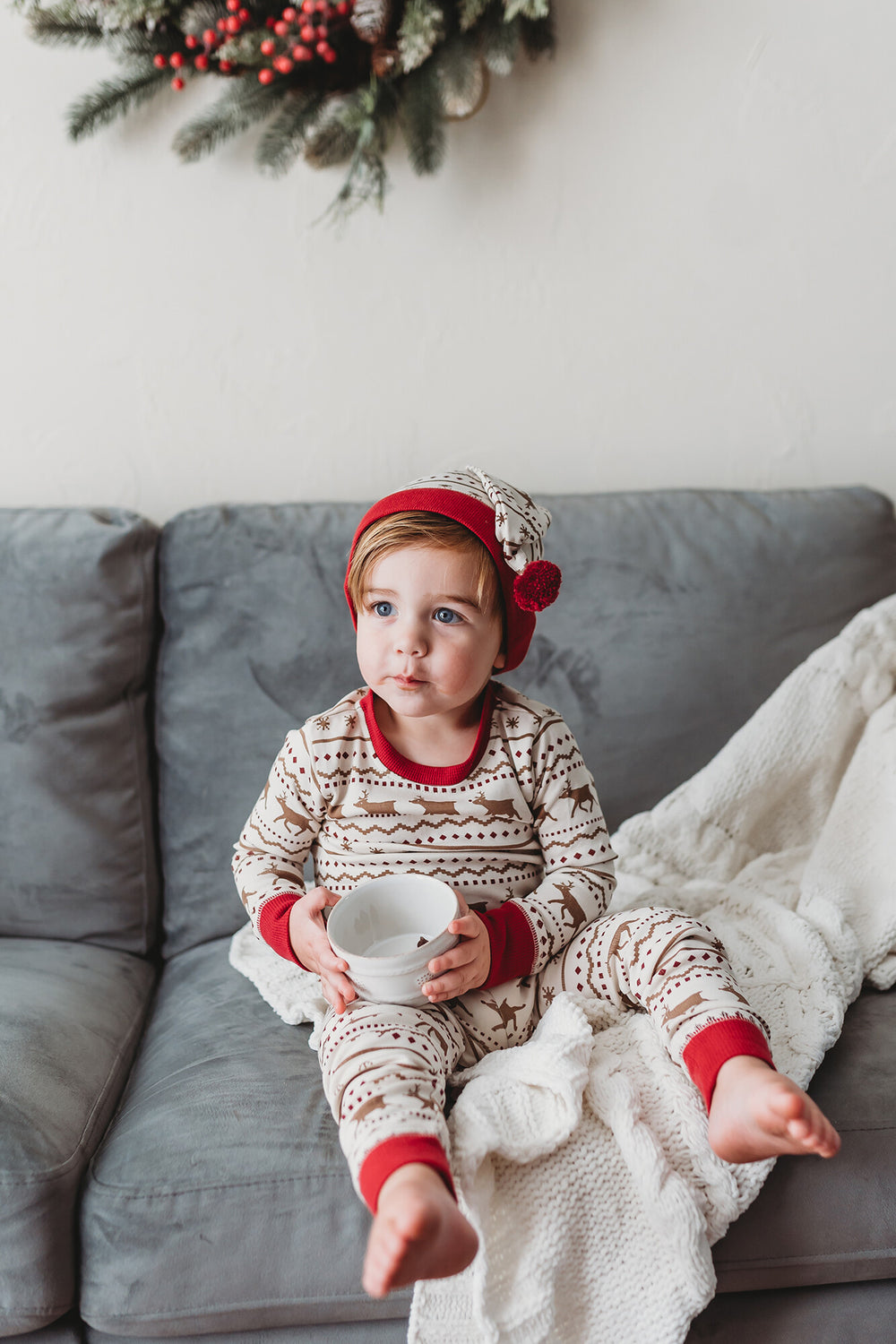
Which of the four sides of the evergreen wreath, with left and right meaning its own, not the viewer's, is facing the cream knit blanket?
front

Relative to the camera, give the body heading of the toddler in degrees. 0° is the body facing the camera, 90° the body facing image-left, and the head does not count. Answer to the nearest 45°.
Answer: approximately 0°

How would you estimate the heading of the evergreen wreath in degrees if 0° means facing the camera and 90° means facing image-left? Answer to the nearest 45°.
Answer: approximately 0°

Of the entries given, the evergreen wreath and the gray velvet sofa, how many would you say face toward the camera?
2

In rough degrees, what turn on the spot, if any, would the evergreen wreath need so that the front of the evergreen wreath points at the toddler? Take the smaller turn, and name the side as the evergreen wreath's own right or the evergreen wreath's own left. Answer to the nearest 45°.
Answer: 0° — it already faces them

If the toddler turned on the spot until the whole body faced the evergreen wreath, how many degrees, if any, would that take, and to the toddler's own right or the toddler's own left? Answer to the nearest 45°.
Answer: approximately 135° to the toddler's own right

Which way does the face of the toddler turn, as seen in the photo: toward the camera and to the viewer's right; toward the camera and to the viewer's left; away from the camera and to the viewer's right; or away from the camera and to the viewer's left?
toward the camera and to the viewer's left
